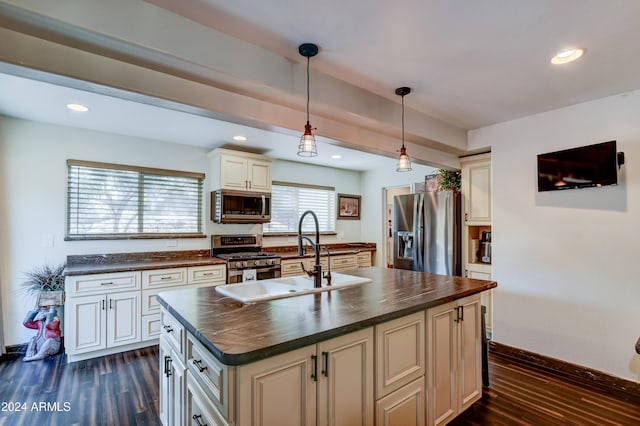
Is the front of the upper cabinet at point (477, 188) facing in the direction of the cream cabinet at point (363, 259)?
no

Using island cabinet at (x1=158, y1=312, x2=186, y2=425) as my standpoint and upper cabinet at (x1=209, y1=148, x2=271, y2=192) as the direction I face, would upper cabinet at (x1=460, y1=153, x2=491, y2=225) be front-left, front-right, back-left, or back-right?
front-right

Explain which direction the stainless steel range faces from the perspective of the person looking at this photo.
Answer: facing the viewer and to the right of the viewer

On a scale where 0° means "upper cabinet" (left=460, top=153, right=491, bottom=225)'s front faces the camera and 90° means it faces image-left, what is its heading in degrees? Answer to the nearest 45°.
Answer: approximately 45°

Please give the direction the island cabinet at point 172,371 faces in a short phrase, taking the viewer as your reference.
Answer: facing to the left of the viewer

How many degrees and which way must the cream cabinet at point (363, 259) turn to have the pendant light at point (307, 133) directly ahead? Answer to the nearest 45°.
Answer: approximately 45° to its right

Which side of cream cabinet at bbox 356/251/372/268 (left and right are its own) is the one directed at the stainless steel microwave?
right

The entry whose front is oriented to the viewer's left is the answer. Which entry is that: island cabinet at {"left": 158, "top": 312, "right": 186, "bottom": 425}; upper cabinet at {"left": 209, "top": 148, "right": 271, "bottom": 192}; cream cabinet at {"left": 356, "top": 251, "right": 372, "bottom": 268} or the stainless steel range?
the island cabinet

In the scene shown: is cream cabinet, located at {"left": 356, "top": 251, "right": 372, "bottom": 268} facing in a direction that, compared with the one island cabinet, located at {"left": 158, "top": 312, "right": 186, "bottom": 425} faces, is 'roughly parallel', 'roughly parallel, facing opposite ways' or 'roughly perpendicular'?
roughly perpendicular

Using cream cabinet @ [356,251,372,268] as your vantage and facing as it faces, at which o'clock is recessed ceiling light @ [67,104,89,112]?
The recessed ceiling light is roughly at 3 o'clock from the cream cabinet.

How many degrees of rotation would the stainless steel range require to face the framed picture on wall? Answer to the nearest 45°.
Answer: approximately 90° to its left

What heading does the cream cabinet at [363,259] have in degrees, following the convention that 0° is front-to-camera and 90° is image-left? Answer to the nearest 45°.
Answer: approximately 315°
